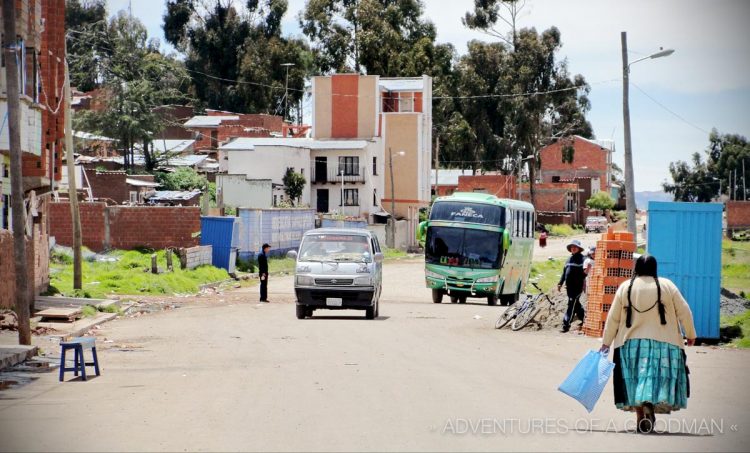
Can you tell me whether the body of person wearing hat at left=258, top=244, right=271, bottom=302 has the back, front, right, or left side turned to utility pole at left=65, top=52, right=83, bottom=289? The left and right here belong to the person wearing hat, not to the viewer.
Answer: back

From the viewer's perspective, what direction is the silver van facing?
toward the camera

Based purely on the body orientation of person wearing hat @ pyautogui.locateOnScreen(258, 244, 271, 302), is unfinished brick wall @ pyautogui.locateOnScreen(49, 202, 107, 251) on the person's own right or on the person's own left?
on the person's own left

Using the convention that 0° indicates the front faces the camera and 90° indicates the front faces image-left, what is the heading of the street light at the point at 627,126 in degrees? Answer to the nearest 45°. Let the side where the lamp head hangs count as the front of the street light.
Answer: approximately 270°

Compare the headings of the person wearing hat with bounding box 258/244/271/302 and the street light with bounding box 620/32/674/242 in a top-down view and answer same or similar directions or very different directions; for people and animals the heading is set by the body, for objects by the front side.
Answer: same or similar directions

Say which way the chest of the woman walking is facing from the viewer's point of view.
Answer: away from the camera

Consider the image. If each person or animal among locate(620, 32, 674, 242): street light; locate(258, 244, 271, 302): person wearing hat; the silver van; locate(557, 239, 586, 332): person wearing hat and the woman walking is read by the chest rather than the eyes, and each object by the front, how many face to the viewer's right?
2

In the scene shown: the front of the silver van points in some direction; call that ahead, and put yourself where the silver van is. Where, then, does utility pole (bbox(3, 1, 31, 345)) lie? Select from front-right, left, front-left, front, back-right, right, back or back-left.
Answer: front-right

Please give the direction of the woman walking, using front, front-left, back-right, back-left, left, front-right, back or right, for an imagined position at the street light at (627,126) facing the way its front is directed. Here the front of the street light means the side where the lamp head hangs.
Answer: right

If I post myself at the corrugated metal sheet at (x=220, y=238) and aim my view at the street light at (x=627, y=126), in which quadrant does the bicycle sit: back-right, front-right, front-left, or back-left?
front-right

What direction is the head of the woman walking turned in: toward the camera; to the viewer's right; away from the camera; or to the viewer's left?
away from the camera

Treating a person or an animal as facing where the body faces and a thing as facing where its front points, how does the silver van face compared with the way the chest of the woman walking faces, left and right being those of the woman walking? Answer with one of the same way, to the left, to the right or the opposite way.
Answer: the opposite way

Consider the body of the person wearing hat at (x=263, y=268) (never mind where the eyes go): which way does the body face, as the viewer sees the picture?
to the viewer's right

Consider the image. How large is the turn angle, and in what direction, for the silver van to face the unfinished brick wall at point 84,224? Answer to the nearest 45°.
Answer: approximately 135° to its right

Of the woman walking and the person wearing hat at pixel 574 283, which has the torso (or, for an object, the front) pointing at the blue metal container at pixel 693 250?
the woman walking

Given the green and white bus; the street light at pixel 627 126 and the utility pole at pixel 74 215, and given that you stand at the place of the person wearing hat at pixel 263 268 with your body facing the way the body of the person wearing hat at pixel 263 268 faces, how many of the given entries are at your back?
1

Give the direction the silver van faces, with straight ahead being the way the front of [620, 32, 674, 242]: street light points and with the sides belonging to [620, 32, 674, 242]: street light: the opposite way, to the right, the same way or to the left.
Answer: to the right
